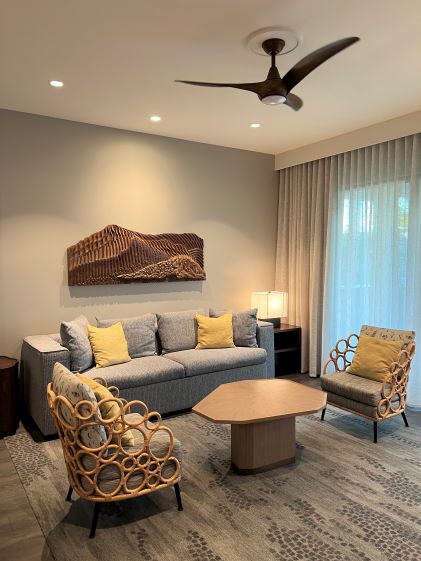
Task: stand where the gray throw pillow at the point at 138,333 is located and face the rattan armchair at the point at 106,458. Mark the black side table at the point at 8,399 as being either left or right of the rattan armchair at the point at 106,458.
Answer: right

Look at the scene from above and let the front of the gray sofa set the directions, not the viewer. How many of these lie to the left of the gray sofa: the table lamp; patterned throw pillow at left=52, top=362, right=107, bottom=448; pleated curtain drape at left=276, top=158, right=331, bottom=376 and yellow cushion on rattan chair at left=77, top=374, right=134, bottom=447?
2

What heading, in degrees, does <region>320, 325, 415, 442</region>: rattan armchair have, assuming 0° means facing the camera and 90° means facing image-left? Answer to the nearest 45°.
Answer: approximately 45°

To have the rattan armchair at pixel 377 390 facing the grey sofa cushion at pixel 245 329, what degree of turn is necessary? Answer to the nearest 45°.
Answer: approximately 90° to its right

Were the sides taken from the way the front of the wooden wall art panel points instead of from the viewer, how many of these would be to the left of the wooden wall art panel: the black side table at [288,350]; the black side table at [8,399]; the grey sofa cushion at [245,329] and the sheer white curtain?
3

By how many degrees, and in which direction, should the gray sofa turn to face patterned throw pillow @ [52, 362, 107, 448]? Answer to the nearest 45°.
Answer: approximately 45° to its right

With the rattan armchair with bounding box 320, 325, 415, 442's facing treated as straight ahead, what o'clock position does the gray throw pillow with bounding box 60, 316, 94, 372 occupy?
The gray throw pillow is roughly at 1 o'clock from the rattan armchair.

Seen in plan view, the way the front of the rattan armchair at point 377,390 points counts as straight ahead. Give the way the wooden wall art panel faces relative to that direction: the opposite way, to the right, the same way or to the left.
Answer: to the left
